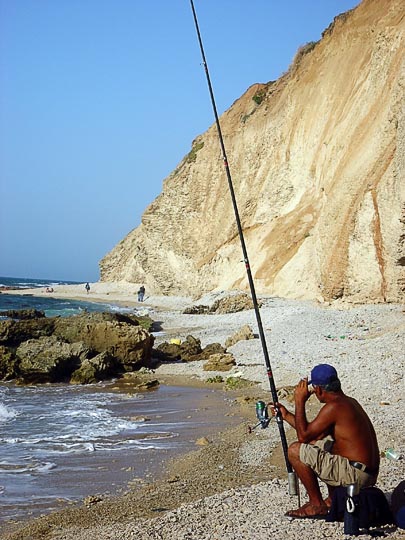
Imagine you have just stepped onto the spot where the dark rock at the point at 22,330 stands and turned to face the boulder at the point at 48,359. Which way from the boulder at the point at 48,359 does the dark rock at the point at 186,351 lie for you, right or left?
left

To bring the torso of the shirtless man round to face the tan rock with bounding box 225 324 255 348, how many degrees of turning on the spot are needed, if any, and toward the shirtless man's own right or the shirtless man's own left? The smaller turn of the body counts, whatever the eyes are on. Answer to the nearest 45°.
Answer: approximately 90° to the shirtless man's own right

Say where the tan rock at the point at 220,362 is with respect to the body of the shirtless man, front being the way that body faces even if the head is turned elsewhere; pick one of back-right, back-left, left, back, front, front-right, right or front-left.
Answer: right

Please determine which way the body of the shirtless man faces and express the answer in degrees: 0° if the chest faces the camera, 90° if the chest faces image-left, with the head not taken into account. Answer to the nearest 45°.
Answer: approximately 90°

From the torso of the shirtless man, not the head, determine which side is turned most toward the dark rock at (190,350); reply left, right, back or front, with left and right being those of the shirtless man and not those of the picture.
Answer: right

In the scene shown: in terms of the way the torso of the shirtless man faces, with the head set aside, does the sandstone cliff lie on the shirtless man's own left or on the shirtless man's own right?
on the shirtless man's own right

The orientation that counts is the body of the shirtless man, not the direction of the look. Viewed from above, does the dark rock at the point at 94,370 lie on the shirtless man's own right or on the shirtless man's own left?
on the shirtless man's own right

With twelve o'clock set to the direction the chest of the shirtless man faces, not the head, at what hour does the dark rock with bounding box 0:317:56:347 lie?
The dark rock is roughly at 2 o'clock from the shirtless man.

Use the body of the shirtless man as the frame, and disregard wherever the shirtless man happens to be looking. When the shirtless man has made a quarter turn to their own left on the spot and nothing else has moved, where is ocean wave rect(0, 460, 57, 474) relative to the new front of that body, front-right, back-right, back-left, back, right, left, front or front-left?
back-right
